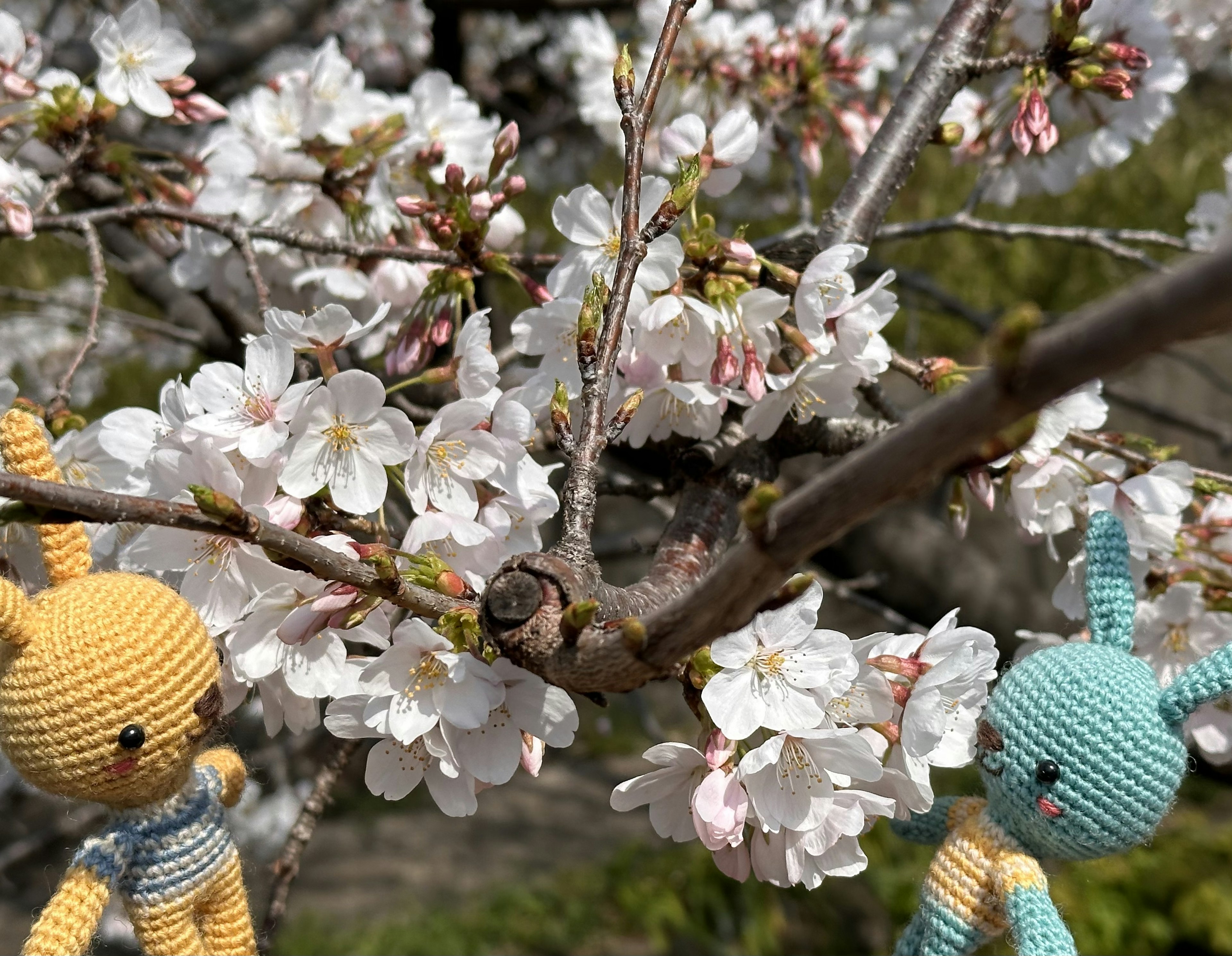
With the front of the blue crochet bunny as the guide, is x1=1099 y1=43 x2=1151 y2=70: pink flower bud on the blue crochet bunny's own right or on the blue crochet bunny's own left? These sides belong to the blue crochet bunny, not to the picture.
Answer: on the blue crochet bunny's own right

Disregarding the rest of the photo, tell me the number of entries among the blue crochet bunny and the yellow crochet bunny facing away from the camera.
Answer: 0

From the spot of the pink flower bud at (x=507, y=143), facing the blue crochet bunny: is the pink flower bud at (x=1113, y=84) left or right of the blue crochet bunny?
left

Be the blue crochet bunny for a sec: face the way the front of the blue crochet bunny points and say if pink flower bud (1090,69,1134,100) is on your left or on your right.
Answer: on your right

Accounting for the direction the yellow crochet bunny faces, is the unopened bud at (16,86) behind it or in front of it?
behind

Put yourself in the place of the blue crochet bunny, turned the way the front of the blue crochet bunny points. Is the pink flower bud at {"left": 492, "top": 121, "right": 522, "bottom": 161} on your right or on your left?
on your right

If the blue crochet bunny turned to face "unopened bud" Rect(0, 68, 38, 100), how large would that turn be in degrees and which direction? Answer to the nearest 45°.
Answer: approximately 45° to its right

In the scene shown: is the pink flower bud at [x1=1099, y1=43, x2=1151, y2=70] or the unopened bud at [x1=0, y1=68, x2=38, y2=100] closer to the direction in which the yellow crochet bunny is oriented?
the pink flower bud

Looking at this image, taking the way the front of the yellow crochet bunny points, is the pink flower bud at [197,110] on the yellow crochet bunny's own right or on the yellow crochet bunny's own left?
on the yellow crochet bunny's own left

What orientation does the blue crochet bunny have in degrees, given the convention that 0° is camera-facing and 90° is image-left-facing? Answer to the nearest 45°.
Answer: approximately 45°

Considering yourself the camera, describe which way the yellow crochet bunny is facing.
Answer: facing the viewer and to the right of the viewer

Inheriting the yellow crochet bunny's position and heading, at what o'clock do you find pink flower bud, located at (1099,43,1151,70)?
The pink flower bud is roughly at 10 o'clock from the yellow crochet bunny.

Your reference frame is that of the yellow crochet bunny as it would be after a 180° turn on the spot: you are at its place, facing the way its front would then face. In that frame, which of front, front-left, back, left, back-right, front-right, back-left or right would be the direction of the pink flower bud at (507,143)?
right

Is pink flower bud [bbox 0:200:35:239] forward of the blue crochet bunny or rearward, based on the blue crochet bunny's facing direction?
forward
